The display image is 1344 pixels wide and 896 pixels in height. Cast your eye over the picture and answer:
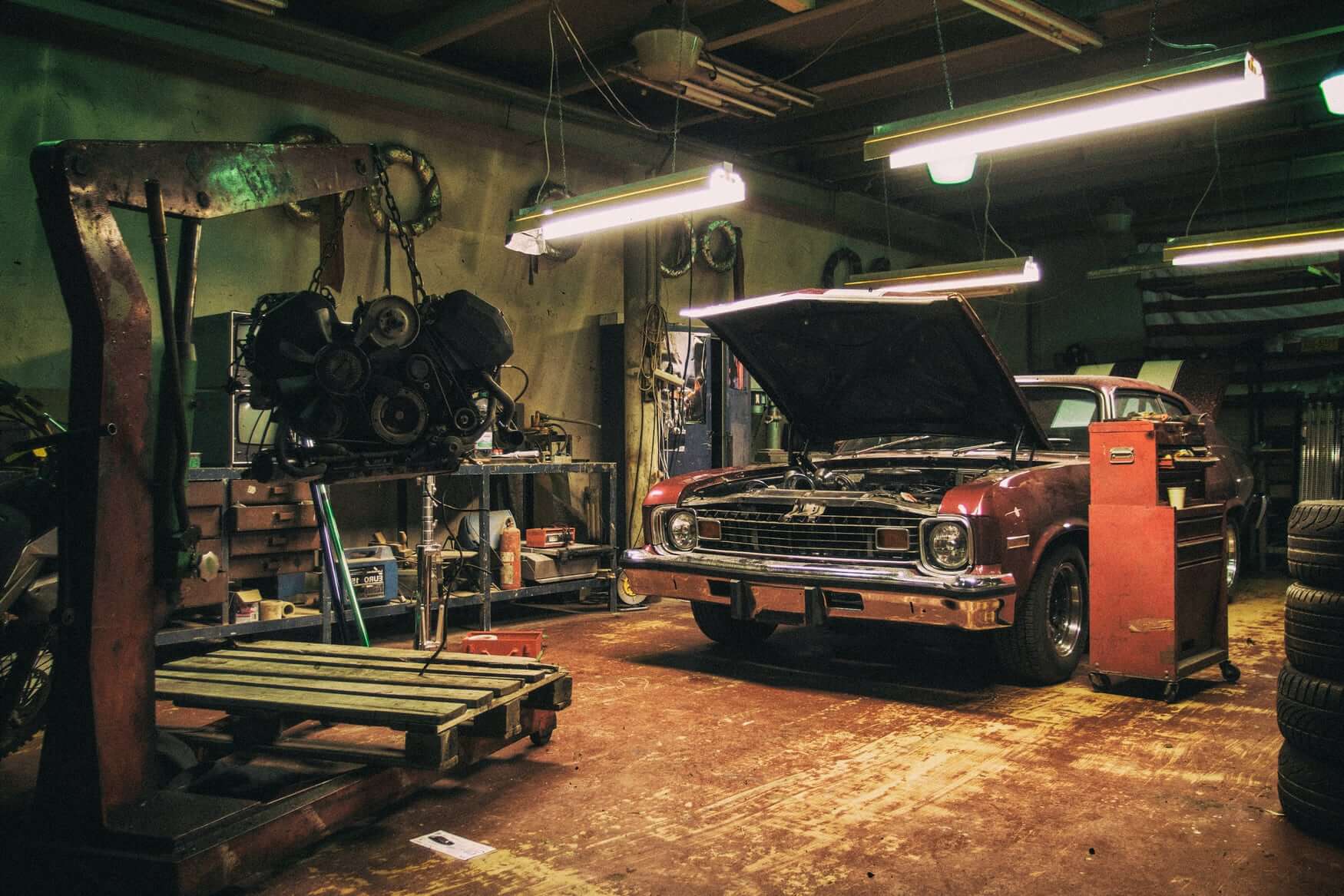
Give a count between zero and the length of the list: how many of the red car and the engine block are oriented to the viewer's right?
0

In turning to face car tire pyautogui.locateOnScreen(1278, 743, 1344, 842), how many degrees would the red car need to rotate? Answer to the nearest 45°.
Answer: approximately 90° to its left

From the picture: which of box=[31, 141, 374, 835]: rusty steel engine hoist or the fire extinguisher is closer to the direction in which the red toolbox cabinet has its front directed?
the rusty steel engine hoist

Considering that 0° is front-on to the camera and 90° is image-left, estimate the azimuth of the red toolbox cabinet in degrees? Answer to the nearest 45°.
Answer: approximately 315°

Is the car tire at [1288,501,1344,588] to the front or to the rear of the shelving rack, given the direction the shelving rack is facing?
to the front

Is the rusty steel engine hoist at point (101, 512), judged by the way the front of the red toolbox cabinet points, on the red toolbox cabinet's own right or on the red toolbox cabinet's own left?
on the red toolbox cabinet's own right

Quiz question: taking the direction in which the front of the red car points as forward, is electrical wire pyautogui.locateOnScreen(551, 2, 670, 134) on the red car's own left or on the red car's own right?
on the red car's own right

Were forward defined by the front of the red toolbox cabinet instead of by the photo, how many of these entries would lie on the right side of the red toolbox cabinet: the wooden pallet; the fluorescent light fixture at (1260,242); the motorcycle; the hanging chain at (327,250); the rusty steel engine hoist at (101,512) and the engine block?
5

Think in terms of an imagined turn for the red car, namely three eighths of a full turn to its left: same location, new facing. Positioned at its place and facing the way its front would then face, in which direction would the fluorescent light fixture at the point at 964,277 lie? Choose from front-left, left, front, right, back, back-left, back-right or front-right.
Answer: left

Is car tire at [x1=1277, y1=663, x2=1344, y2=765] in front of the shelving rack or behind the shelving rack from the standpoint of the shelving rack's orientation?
in front

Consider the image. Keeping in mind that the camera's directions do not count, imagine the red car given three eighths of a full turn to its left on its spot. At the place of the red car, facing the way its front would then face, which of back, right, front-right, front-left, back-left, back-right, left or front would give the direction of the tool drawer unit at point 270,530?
back

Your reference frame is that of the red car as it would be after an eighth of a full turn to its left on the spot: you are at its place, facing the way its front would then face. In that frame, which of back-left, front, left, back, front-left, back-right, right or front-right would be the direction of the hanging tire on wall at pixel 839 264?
back
